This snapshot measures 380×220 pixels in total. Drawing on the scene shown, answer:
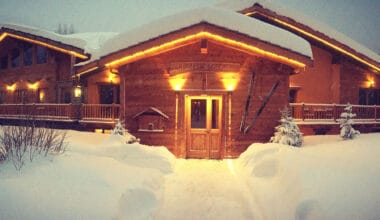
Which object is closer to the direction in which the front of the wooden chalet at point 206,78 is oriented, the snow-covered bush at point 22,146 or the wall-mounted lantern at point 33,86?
the snow-covered bush

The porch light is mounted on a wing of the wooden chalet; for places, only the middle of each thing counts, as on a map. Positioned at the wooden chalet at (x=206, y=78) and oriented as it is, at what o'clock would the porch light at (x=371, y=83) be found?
The porch light is roughly at 8 o'clock from the wooden chalet.

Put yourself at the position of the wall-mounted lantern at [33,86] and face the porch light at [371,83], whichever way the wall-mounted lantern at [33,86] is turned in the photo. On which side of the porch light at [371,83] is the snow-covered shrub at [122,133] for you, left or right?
right

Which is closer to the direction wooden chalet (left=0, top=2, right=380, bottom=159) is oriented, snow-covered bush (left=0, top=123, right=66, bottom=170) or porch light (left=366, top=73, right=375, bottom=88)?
the snow-covered bush

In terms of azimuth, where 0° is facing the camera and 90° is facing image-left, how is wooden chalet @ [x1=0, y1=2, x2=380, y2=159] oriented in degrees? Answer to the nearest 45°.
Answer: approximately 0°

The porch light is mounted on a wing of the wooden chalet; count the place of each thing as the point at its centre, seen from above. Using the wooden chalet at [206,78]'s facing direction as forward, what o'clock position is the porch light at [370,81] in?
The porch light is roughly at 8 o'clock from the wooden chalet.

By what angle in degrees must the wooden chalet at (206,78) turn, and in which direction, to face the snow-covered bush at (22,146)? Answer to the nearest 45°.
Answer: approximately 45° to its right
